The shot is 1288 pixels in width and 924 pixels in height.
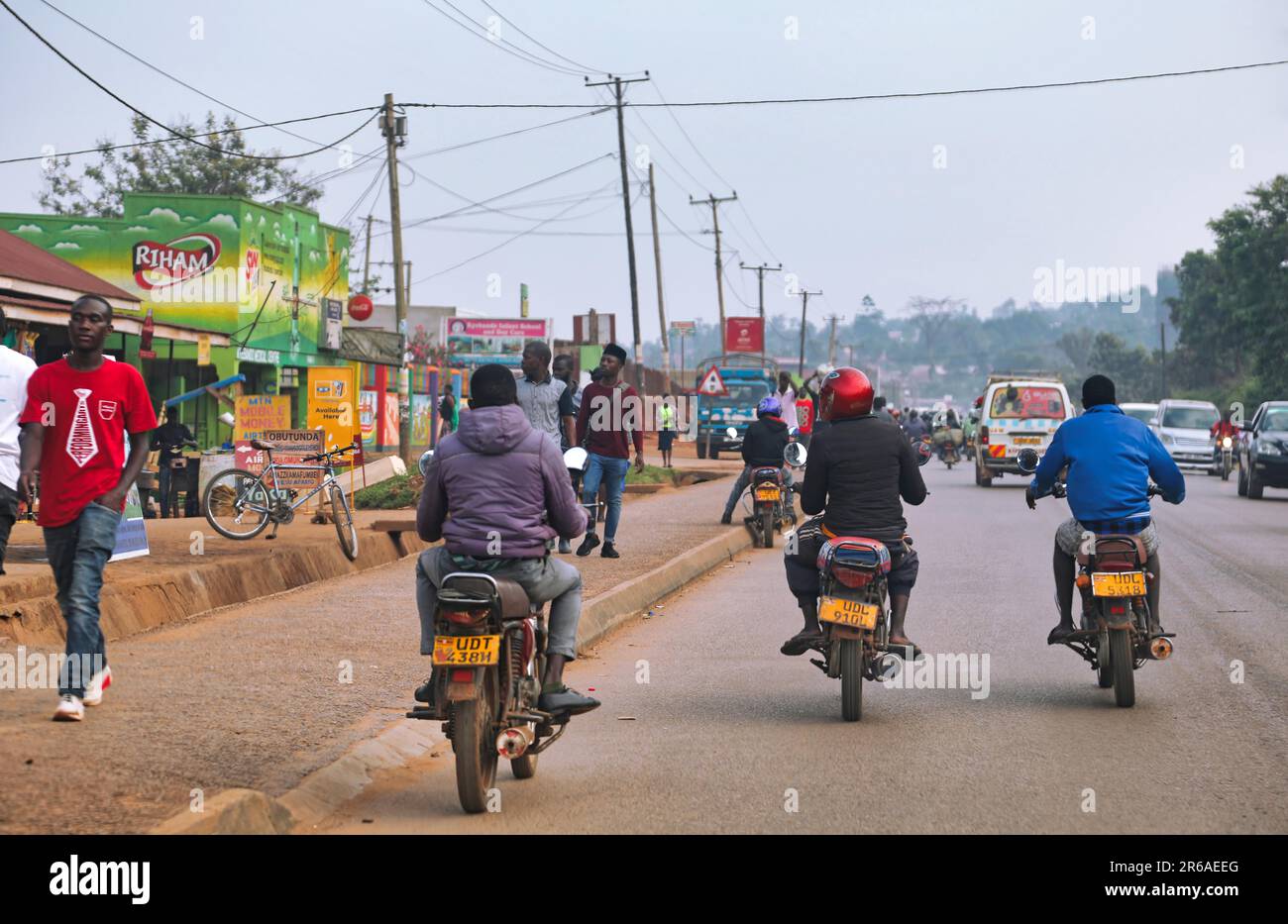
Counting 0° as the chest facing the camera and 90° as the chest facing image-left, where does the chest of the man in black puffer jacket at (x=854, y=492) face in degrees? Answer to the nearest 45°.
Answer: approximately 180°

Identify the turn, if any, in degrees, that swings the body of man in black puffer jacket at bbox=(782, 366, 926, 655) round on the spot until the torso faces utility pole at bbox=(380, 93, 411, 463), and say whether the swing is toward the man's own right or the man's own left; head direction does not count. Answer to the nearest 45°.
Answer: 0° — they already face it

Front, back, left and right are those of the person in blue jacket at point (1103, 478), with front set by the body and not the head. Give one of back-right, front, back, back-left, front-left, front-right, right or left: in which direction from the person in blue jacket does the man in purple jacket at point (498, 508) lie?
back-left

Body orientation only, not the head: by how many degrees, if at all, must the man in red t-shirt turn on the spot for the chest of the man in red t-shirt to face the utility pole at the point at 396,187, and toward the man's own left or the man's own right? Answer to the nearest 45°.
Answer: approximately 180°

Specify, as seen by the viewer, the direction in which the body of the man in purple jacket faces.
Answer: away from the camera

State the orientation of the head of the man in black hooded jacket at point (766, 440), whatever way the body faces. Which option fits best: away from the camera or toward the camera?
away from the camera

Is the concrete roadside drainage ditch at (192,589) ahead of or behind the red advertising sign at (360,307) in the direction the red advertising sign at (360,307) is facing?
ahead

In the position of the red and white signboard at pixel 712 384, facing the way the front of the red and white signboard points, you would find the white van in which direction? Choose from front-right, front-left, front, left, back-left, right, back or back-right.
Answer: front-left

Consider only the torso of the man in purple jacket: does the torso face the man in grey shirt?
yes

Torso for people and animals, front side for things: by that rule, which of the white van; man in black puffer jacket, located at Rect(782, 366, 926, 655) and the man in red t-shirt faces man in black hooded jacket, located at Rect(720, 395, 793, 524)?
man in black puffer jacket, located at Rect(782, 366, 926, 655)
